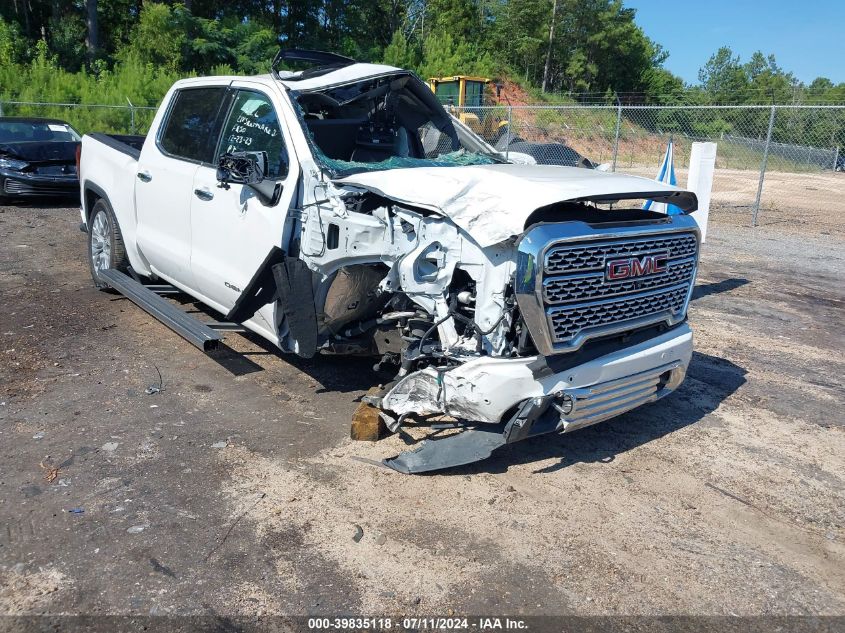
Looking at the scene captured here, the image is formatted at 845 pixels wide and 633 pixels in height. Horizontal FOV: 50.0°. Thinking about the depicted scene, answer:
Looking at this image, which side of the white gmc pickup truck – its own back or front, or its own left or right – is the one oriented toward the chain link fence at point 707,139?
left

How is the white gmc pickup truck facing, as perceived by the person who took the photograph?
facing the viewer and to the right of the viewer

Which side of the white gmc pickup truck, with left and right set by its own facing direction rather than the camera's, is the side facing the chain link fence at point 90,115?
back

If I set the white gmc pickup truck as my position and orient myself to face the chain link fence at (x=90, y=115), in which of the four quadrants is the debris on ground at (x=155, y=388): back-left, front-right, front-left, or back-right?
back-left
